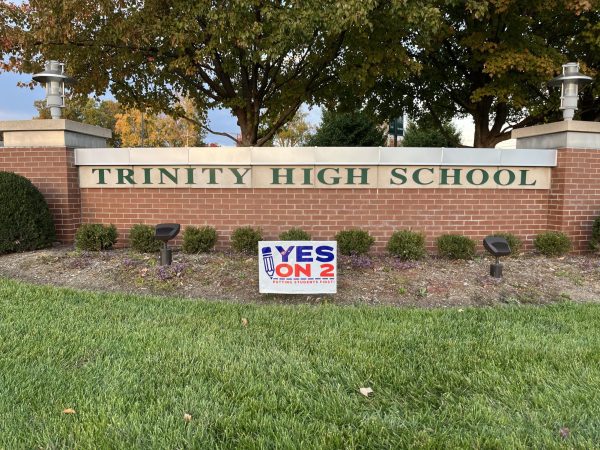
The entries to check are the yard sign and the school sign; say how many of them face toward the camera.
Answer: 2

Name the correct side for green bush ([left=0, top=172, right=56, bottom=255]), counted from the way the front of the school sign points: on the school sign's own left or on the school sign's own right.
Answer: on the school sign's own right

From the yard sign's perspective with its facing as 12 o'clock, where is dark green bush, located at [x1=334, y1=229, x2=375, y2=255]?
The dark green bush is roughly at 7 o'clock from the yard sign.

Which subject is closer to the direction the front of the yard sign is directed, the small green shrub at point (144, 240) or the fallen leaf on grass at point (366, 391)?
the fallen leaf on grass

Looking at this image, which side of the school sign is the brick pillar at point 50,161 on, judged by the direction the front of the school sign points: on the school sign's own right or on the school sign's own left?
on the school sign's own right

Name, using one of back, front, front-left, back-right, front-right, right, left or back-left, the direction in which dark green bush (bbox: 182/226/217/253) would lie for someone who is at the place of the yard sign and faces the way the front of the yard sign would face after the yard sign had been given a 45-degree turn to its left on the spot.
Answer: back

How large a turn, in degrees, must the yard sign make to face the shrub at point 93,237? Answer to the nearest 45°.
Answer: approximately 135° to its right

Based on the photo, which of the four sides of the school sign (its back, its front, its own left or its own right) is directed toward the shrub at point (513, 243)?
left

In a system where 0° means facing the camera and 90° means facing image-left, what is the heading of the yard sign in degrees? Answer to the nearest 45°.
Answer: approximately 0°

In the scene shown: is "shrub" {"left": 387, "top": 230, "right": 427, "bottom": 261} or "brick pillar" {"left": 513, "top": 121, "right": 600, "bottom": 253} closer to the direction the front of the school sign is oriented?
the shrub
